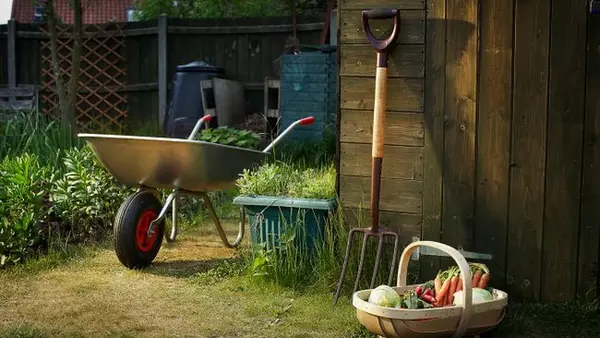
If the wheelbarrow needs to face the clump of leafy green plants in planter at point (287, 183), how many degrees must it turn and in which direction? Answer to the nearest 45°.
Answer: approximately 135° to its left

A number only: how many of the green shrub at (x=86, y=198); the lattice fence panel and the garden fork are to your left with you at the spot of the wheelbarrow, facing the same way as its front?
1

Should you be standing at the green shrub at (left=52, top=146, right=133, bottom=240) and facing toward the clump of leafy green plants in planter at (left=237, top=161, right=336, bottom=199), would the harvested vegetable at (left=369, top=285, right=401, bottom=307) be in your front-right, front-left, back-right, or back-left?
front-right

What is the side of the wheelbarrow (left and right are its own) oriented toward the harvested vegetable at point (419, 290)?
left

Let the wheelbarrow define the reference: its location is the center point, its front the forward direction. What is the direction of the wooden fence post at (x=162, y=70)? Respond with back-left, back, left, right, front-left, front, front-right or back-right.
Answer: back-right

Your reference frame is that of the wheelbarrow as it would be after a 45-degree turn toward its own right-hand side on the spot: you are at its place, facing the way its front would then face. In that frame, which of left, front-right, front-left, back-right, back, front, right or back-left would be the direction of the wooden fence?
right

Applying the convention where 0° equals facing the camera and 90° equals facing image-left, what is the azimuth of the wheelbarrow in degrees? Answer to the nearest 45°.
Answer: approximately 45°

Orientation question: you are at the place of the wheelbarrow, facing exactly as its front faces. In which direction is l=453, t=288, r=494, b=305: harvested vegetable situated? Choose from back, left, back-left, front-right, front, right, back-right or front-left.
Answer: left

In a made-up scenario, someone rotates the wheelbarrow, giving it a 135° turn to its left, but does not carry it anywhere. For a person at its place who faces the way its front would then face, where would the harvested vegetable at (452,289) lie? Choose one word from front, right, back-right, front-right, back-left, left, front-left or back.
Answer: front-right

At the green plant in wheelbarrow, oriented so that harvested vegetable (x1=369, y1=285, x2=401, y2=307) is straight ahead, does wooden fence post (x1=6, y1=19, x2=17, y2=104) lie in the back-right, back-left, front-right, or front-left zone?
back-right

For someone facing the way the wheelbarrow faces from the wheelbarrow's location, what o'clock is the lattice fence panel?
The lattice fence panel is roughly at 4 o'clock from the wheelbarrow.

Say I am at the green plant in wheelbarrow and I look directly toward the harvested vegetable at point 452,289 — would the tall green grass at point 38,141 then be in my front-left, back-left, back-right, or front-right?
back-right

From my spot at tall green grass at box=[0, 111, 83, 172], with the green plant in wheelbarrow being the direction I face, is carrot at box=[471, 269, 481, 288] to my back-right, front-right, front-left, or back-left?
front-right

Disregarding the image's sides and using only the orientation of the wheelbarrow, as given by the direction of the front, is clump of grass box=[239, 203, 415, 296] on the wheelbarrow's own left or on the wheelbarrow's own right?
on the wheelbarrow's own left
